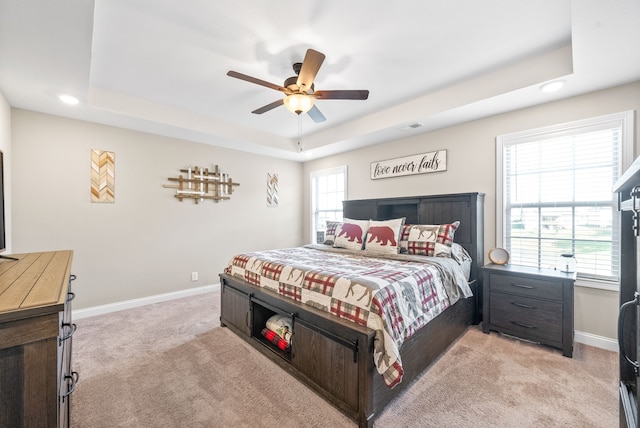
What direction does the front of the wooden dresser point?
to the viewer's right

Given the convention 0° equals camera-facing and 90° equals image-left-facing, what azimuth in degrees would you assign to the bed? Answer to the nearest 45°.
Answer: approximately 45°

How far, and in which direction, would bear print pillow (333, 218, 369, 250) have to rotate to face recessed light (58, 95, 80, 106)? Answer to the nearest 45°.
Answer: approximately 45° to its right

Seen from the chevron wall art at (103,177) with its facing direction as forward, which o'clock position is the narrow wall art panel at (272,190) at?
The narrow wall art panel is roughly at 9 o'clock from the chevron wall art.

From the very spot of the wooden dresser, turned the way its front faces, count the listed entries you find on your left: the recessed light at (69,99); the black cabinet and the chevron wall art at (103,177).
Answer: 2

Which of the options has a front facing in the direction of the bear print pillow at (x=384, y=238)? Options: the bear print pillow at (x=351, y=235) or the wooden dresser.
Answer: the wooden dresser

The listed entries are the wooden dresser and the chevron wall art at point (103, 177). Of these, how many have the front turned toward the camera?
1
